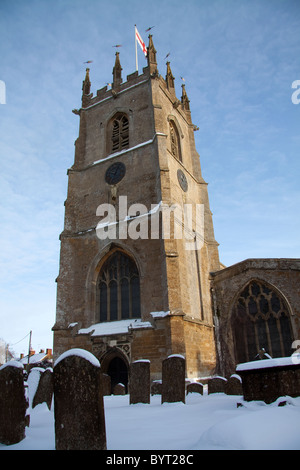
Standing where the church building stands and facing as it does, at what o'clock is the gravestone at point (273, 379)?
The gravestone is roughly at 10 o'clock from the church building.

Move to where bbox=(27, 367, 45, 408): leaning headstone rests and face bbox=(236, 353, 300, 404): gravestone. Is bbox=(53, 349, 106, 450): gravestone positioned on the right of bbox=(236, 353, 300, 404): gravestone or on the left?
right

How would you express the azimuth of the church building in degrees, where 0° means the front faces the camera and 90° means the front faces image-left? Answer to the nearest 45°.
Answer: approximately 45°

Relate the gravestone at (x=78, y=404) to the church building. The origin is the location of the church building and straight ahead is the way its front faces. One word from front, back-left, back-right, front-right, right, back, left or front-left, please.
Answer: front-left

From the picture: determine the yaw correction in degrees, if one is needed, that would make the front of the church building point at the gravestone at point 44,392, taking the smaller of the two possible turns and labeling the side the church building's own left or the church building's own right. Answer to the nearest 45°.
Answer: approximately 45° to the church building's own left

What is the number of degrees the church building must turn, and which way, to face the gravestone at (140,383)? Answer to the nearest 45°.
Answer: approximately 45° to its left
